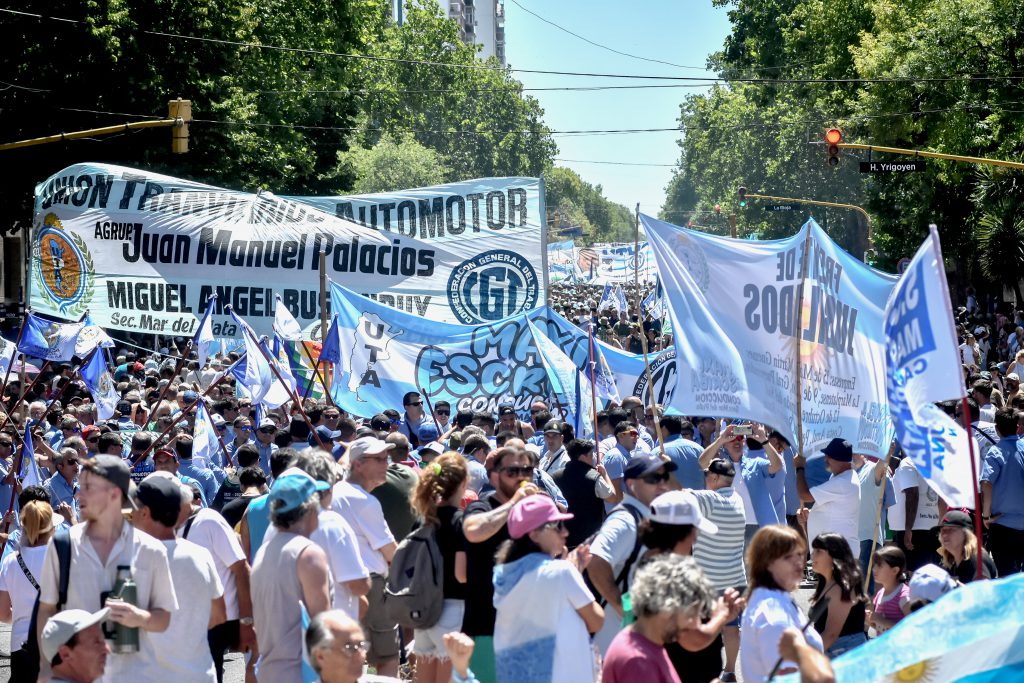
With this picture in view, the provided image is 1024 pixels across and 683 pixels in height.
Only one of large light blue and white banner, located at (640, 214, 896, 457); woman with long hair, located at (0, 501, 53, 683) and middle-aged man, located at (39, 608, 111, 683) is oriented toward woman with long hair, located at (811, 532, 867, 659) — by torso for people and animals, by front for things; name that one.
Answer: the middle-aged man

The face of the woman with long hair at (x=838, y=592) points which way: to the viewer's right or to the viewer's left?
to the viewer's left

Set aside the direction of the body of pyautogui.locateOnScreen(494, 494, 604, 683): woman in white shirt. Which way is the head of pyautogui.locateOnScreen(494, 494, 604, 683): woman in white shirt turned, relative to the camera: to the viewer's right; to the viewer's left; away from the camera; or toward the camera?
to the viewer's right

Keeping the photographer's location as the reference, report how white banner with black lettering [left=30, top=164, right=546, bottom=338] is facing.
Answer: facing the viewer

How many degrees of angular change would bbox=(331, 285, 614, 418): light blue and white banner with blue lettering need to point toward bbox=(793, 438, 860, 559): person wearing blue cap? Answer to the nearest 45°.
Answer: approximately 45° to its left

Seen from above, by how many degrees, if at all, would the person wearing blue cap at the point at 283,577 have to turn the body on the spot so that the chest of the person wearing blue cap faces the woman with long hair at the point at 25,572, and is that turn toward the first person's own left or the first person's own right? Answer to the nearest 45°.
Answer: approximately 90° to the first person's own left

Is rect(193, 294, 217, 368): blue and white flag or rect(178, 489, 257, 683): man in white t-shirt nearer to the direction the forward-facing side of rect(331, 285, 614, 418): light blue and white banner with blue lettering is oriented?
the man in white t-shirt

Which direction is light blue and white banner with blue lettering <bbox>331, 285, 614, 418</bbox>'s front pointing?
toward the camera
